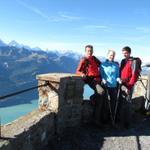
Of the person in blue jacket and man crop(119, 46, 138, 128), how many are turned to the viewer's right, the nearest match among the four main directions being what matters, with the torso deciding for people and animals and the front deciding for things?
0

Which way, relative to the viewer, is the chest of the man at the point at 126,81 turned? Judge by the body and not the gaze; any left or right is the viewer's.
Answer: facing the viewer and to the left of the viewer

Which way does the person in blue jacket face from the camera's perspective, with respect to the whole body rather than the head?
toward the camera

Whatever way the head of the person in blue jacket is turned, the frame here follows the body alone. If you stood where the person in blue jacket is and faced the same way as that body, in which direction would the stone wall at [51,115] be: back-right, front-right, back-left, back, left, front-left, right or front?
front-right

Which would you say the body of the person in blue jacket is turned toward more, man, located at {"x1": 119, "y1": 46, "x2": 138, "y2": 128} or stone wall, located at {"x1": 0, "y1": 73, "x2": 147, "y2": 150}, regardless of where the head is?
the stone wall

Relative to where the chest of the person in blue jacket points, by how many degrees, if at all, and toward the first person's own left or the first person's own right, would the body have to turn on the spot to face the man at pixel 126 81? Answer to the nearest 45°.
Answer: approximately 135° to the first person's own left

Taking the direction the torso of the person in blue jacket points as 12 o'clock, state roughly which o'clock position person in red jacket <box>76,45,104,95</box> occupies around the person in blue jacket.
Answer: The person in red jacket is roughly at 2 o'clock from the person in blue jacket.
